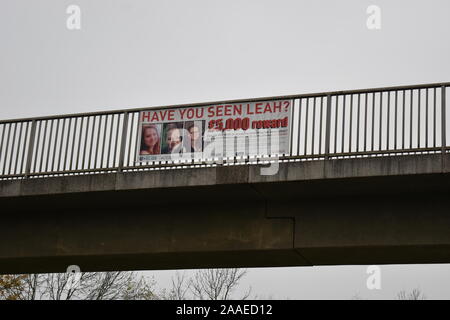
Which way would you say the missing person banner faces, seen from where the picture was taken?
facing the viewer
